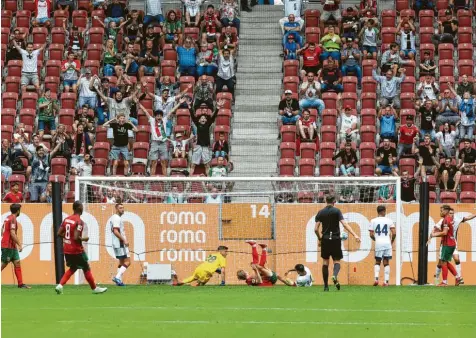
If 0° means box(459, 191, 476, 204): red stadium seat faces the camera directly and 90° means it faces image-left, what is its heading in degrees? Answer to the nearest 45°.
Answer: approximately 0°

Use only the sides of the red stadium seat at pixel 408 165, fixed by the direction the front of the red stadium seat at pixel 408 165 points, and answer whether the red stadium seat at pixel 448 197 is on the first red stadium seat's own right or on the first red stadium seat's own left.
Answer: on the first red stadium seat's own left

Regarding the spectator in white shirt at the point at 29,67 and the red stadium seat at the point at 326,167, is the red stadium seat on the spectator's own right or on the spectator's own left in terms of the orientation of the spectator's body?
on the spectator's own left

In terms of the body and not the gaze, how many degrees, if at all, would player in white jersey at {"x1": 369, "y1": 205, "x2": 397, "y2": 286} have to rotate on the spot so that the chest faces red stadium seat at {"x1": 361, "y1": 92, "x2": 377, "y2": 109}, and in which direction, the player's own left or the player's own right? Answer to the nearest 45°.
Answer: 0° — they already face it

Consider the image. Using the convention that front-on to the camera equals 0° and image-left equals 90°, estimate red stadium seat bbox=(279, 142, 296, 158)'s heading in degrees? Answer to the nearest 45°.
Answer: approximately 0°

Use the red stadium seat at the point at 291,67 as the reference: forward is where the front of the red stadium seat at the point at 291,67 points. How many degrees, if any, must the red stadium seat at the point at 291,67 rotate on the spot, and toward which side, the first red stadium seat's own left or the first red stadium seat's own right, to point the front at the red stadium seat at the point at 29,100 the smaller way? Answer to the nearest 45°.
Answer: approximately 90° to the first red stadium seat's own right
